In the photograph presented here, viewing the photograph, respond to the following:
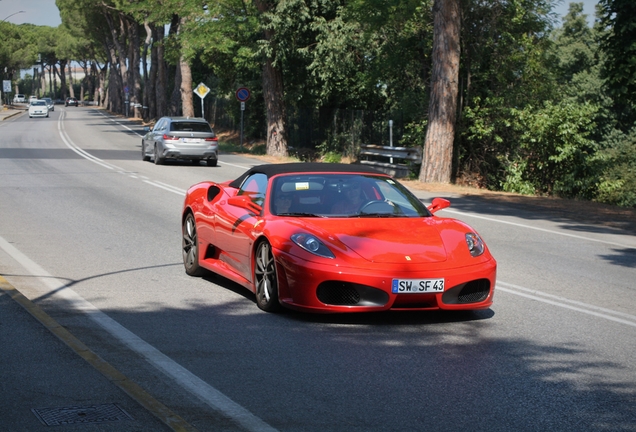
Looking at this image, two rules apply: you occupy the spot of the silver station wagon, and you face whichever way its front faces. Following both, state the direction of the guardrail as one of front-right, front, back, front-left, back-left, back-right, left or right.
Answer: back-right

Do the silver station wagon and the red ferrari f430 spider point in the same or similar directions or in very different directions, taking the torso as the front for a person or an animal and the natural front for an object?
very different directions

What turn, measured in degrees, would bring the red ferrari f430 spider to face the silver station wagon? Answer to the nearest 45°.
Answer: approximately 135° to its left

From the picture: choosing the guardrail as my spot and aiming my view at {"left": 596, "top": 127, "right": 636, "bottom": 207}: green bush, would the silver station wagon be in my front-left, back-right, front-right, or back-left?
back-right

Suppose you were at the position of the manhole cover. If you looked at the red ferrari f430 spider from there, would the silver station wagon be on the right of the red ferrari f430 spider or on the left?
left

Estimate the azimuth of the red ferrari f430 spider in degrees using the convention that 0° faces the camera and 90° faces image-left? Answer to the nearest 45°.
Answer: approximately 315°

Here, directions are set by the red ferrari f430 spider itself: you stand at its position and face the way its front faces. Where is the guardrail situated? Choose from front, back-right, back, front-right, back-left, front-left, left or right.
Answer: back-left

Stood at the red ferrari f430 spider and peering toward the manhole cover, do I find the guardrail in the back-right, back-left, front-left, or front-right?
back-right

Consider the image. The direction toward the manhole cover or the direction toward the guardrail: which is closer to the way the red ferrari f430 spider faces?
the manhole cover

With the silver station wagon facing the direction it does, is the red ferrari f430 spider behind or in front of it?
behind

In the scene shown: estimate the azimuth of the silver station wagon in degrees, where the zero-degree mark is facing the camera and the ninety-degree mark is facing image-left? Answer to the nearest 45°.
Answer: approximately 135°

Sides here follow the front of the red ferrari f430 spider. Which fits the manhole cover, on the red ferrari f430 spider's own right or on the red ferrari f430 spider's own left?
on the red ferrari f430 spider's own right

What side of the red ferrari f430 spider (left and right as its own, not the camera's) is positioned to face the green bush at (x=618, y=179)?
left

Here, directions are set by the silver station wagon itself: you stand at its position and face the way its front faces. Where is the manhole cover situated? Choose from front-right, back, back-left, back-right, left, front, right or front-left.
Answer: back-left
